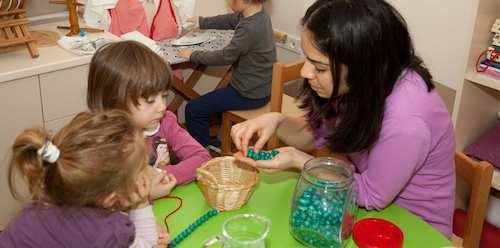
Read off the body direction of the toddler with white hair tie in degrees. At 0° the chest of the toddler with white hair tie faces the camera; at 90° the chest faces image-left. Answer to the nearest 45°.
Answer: approximately 225°

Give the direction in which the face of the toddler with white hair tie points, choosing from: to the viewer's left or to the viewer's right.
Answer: to the viewer's right

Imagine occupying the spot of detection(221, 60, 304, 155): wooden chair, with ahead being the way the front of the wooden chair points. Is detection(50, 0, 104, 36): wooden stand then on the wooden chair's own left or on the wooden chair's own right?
on the wooden chair's own right

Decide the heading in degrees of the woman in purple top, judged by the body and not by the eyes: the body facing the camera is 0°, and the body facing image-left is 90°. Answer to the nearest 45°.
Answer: approximately 90°

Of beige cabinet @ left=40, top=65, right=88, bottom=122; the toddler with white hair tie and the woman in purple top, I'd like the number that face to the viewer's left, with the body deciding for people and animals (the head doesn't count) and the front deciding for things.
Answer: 1

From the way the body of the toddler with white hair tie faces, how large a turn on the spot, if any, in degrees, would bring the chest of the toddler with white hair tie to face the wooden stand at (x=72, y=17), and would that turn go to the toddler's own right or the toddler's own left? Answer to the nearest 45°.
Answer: approximately 45° to the toddler's own left

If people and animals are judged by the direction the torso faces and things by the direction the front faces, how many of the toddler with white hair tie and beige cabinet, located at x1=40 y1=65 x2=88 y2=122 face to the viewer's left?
0
